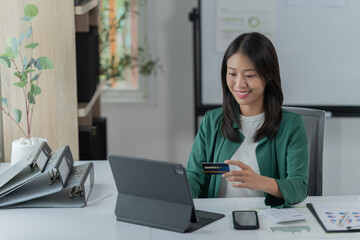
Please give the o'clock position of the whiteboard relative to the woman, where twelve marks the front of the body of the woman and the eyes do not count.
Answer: The whiteboard is roughly at 5 o'clock from the woman.

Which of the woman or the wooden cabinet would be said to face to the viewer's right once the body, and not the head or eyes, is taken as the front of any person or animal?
the wooden cabinet

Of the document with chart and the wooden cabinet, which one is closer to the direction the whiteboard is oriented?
the document with chart

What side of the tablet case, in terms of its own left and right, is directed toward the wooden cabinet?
left

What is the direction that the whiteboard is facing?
toward the camera

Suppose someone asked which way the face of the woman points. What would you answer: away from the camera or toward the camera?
toward the camera

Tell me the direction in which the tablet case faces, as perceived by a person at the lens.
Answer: facing away from the viewer and to the right of the viewer

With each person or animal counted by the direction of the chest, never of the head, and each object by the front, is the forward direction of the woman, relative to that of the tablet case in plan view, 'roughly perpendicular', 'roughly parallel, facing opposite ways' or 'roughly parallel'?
roughly parallel, facing opposite ways

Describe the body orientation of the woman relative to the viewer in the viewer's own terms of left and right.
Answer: facing the viewer and to the left of the viewer

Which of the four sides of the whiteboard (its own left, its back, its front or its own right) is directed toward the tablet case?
front

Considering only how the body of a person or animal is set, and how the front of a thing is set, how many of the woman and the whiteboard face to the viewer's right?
0

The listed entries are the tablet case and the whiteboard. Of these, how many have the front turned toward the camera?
1

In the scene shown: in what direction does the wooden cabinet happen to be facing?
to the viewer's right
